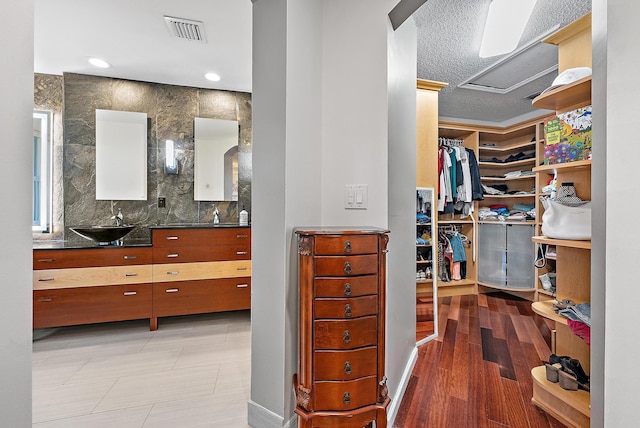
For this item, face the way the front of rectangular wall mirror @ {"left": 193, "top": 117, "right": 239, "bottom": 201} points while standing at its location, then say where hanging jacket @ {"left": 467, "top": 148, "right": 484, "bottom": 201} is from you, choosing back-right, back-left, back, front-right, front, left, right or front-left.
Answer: left

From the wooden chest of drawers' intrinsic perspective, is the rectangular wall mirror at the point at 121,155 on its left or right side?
on its right

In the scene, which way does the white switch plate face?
toward the camera

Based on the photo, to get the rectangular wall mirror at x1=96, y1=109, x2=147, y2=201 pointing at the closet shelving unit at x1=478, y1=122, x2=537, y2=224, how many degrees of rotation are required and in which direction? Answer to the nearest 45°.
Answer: approximately 90° to its left

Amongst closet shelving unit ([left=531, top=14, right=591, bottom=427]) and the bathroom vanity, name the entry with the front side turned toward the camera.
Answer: the bathroom vanity

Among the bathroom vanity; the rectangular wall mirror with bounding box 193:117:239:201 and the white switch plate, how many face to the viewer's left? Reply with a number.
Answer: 0

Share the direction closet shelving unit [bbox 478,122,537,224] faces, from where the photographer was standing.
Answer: facing the viewer

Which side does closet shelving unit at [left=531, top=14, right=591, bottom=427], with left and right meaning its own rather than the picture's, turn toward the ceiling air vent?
front

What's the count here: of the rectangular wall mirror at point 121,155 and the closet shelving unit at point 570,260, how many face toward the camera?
1

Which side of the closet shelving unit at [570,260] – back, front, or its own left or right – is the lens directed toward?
left

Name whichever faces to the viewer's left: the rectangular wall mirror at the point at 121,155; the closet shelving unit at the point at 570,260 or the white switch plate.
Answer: the closet shelving unit

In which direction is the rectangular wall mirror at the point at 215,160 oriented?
toward the camera

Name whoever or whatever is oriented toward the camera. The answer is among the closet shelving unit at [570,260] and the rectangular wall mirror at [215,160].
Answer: the rectangular wall mirror
